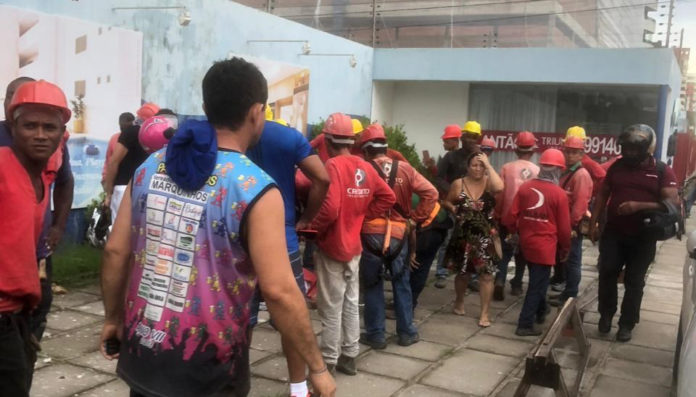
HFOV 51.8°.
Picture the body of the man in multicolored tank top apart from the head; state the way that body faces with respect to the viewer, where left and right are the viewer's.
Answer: facing away from the viewer and to the right of the viewer

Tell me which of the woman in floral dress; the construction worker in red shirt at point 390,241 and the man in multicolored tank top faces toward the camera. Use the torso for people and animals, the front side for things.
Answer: the woman in floral dress

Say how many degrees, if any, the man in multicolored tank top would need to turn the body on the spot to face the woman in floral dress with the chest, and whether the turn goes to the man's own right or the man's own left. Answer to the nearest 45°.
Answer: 0° — they already face them

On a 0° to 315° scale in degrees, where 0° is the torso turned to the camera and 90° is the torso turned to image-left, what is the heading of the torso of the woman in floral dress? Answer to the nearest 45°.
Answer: approximately 0°

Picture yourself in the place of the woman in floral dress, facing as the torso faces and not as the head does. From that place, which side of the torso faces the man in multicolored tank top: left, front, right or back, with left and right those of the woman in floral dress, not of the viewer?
front

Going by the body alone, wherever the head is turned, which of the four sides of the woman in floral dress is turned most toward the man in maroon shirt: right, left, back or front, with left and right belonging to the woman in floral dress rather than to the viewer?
left

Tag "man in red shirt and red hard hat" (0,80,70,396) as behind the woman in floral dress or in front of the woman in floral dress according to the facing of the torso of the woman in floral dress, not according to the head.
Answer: in front

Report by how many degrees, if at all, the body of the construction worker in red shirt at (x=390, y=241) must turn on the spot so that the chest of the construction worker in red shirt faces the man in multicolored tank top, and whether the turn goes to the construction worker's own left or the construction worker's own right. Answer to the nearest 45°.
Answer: approximately 180°

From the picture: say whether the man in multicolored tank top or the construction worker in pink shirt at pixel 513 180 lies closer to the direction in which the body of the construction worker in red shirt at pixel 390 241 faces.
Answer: the construction worker in pink shirt
